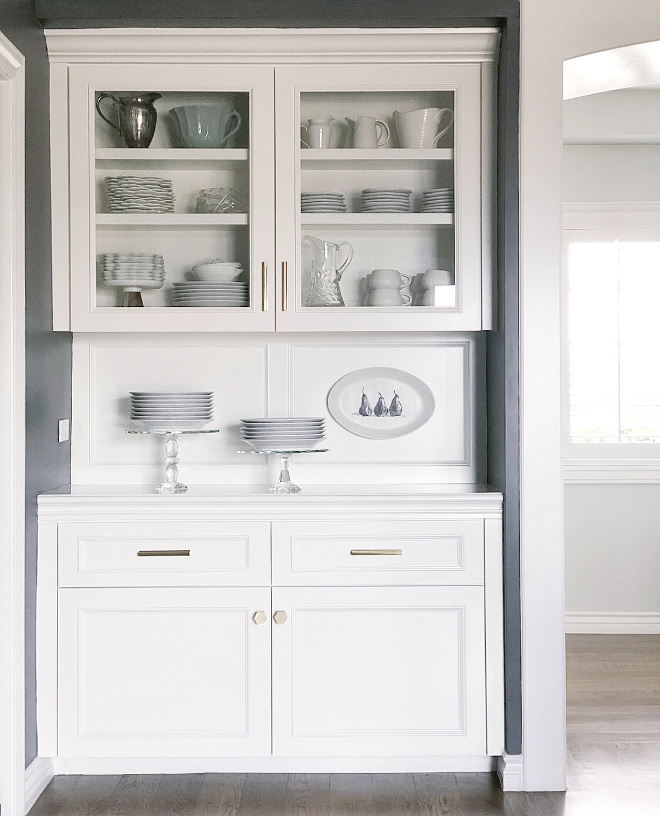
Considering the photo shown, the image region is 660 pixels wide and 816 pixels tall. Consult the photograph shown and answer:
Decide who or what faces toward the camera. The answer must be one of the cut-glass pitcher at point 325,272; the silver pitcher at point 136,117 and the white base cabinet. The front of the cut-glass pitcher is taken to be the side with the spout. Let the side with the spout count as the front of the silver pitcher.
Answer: the white base cabinet

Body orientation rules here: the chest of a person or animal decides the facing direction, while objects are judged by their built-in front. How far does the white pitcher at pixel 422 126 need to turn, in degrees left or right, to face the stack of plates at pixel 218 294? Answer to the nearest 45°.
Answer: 0° — it already faces it

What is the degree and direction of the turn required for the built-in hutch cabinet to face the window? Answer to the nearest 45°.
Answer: approximately 135° to its left

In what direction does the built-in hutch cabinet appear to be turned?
toward the camera

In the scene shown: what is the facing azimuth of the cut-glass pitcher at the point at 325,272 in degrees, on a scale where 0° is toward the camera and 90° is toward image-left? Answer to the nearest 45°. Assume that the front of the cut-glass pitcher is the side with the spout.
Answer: approximately 90°
